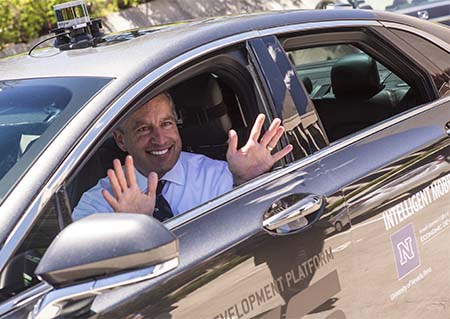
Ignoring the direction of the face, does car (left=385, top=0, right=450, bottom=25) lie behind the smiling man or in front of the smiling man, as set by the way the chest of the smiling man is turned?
behind

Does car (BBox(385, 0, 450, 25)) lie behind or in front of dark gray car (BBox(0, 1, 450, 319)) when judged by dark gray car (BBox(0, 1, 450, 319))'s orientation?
behind

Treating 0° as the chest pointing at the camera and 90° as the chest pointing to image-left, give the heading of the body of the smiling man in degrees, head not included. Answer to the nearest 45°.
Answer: approximately 0°

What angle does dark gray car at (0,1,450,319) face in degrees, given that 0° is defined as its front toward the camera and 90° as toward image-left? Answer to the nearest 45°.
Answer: approximately 45°
